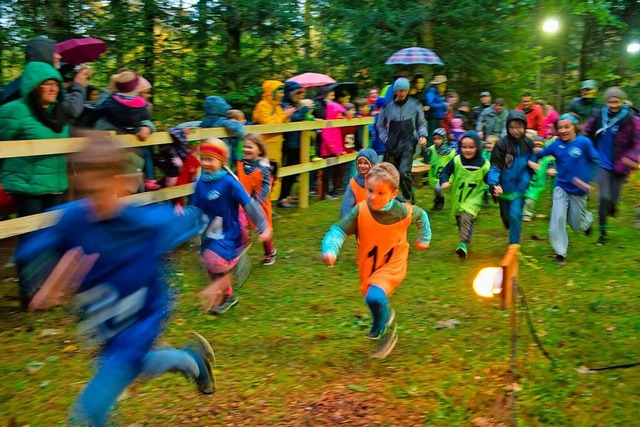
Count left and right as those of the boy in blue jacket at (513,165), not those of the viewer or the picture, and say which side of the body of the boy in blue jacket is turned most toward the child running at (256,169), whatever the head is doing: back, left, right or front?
right

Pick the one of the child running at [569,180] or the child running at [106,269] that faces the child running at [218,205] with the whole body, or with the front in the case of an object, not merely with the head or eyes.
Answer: the child running at [569,180]

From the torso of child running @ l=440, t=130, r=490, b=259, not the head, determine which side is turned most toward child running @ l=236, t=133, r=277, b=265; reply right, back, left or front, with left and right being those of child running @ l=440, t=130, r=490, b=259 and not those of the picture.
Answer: right

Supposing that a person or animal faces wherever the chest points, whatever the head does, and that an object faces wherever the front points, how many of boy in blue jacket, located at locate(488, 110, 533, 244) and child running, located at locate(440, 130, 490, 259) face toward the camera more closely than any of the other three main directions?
2

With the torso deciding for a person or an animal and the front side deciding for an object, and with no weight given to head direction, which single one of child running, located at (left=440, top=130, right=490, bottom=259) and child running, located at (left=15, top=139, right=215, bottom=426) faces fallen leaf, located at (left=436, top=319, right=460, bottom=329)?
child running, located at (left=440, top=130, right=490, bottom=259)

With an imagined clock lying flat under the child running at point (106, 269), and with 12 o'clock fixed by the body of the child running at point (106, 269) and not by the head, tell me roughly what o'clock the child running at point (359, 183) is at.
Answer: the child running at point (359, 183) is roughly at 6 o'clock from the child running at point (106, 269).

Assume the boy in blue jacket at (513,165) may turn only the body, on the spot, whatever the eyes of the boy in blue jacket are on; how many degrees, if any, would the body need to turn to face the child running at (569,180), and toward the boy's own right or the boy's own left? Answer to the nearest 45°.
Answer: approximately 135° to the boy's own left

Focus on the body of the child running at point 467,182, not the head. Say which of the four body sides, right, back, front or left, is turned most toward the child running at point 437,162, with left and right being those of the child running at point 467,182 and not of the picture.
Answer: back

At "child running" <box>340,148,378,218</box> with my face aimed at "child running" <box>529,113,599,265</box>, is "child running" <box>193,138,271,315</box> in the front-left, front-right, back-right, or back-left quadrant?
back-right

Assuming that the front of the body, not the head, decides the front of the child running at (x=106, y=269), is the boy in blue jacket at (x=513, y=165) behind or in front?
behind

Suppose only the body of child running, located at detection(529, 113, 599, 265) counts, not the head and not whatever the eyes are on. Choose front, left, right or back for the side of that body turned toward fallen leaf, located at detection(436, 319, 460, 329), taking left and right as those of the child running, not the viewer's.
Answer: front

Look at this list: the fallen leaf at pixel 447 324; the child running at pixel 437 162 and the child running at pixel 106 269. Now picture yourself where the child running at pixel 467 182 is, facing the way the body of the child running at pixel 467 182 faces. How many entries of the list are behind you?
1

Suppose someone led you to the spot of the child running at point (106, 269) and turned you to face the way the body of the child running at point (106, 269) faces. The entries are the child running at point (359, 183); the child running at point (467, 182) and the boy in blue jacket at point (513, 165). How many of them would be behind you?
3

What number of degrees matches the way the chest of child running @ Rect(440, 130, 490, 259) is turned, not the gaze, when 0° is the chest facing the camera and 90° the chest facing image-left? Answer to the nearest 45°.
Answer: approximately 0°

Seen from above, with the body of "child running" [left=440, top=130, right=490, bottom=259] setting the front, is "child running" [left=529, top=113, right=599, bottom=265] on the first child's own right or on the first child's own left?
on the first child's own left
